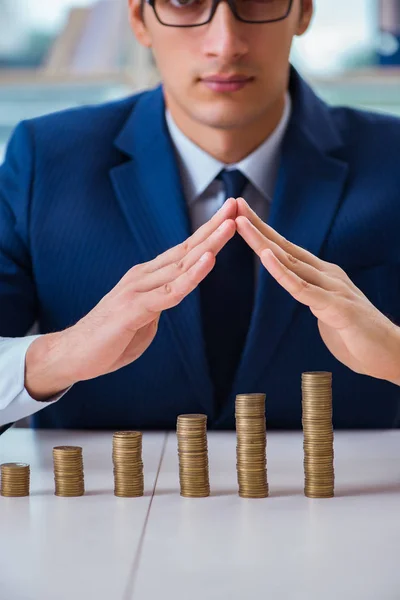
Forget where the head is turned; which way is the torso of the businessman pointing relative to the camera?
toward the camera

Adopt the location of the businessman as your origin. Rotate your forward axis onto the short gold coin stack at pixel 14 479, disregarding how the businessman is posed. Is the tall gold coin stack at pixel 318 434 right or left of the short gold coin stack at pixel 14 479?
left

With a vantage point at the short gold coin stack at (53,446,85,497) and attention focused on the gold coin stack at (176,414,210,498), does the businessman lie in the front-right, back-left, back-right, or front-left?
front-left

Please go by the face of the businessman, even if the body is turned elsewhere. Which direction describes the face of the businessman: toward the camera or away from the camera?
toward the camera

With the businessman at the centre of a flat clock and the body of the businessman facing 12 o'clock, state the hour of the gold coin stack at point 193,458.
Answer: The gold coin stack is roughly at 12 o'clock from the businessman.

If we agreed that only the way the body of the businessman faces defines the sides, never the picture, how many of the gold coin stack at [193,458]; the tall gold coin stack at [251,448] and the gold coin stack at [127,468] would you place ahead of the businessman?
3

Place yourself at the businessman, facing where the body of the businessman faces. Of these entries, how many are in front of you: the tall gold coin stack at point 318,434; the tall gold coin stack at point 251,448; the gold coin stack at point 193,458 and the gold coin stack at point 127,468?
4

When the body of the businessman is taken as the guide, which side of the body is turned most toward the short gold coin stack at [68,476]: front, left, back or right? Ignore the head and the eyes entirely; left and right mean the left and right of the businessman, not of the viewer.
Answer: front

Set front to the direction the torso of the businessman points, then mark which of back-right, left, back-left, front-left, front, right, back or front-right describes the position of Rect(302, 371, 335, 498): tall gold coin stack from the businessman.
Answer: front

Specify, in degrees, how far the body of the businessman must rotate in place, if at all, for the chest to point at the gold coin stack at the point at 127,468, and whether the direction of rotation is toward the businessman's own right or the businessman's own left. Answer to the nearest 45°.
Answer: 0° — they already face it

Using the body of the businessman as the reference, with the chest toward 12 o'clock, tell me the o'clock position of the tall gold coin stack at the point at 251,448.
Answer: The tall gold coin stack is roughly at 12 o'clock from the businessman.

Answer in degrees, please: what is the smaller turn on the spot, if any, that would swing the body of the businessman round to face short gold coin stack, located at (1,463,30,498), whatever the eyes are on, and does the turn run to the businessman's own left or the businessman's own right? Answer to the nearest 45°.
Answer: approximately 45° to the businessman's own right
